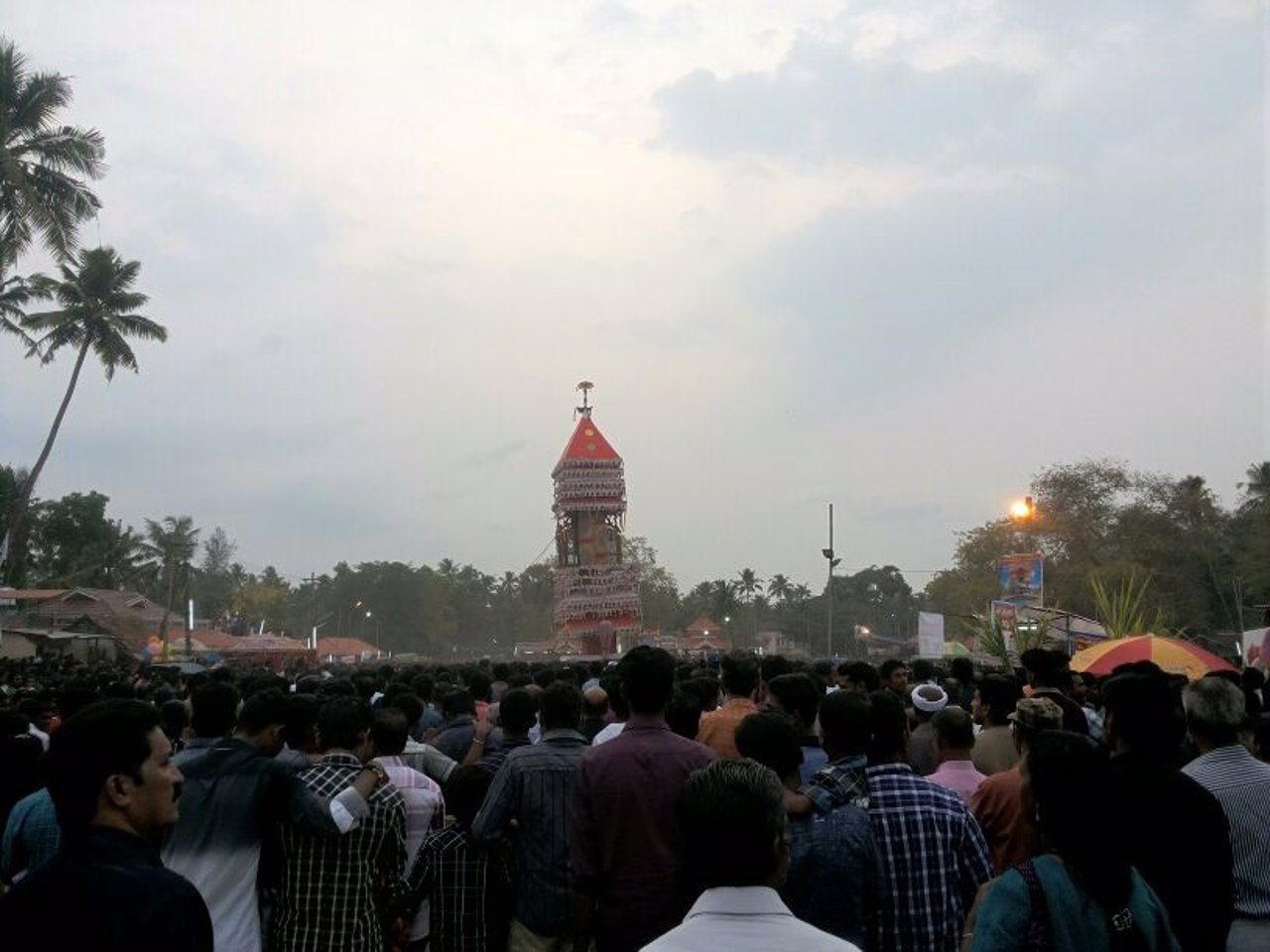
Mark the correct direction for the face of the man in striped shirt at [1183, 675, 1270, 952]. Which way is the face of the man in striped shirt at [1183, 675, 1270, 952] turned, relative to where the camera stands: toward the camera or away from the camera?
away from the camera

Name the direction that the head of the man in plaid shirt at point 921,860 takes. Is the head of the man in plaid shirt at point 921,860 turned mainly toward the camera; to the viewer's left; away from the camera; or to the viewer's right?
away from the camera

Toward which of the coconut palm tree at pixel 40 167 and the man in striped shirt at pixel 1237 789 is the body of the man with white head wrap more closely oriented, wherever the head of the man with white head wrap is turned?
the coconut palm tree

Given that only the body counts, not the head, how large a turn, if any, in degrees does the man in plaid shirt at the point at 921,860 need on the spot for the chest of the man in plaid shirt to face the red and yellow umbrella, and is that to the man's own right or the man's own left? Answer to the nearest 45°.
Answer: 0° — they already face it

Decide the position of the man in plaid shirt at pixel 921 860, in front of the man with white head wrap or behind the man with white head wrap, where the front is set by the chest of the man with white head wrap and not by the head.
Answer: behind

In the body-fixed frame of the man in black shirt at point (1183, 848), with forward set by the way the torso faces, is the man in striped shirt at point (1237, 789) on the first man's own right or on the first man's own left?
on the first man's own right

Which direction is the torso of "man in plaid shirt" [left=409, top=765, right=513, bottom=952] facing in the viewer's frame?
away from the camera

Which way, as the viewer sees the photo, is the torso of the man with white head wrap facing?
away from the camera

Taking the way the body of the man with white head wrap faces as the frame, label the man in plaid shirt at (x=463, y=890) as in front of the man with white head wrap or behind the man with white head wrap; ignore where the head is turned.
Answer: behind

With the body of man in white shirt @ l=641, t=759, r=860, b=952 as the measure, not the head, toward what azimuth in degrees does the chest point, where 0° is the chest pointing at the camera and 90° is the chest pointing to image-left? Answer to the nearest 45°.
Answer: approximately 180°

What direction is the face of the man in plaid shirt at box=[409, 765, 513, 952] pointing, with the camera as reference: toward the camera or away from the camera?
away from the camera

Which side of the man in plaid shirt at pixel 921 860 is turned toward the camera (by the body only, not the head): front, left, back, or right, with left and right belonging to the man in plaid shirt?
back

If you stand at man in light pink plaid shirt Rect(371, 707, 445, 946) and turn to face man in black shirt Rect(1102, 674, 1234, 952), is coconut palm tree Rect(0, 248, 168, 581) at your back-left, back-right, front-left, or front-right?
back-left

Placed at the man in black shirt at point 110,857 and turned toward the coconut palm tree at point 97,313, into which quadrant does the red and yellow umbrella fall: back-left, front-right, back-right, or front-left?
front-right

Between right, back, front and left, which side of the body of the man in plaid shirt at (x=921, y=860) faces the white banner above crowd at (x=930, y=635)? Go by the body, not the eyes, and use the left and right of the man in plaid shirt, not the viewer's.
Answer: front

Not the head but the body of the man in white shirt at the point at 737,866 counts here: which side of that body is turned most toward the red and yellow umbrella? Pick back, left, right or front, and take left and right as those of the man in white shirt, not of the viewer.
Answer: front

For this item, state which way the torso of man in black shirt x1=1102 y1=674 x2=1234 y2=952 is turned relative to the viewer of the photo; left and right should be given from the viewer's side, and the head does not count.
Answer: facing away from the viewer and to the left of the viewer
